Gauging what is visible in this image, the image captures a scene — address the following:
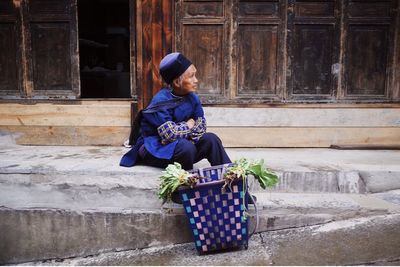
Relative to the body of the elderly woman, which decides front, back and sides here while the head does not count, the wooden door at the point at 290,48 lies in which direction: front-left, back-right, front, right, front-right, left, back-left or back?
left

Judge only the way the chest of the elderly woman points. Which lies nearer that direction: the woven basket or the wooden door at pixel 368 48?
the woven basket

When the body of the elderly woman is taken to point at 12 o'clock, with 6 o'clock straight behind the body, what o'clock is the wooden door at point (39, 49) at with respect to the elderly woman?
The wooden door is roughly at 6 o'clock from the elderly woman.

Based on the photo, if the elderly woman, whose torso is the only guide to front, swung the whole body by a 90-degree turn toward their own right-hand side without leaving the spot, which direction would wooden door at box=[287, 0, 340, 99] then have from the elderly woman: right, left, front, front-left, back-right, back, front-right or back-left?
back

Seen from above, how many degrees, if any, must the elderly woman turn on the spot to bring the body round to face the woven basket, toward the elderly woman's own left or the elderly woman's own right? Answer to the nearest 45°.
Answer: approximately 45° to the elderly woman's own right

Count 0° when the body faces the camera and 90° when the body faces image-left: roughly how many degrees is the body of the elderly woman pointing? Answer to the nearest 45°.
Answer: approximately 315°

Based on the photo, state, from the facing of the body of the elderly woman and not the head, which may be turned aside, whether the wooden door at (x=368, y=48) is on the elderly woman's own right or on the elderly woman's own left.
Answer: on the elderly woman's own left

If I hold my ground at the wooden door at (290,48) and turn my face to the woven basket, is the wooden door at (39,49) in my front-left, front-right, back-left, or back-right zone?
front-right

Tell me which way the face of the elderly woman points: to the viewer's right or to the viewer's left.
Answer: to the viewer's right
